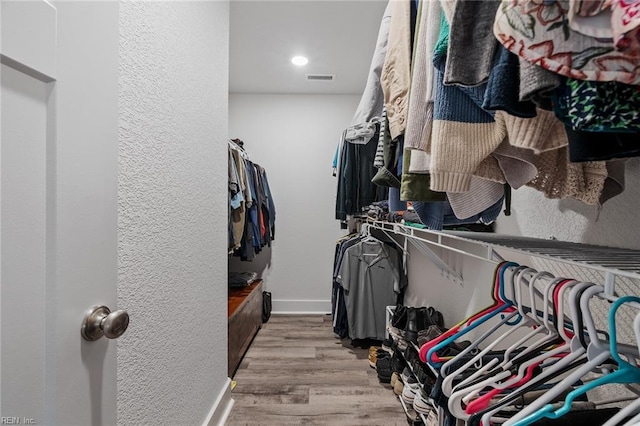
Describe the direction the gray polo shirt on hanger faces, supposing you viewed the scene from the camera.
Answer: facing the viewer

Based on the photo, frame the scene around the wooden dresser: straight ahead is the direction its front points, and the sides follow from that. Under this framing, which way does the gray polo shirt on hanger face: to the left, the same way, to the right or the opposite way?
to the right

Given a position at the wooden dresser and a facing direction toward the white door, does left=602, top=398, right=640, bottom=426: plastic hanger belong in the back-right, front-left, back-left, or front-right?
front-left

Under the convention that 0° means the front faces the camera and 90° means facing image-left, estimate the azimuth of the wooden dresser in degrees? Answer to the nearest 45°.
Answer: approximately 270°

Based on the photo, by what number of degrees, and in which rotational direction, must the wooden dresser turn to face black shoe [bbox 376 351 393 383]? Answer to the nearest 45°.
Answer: approximately 45° to its right

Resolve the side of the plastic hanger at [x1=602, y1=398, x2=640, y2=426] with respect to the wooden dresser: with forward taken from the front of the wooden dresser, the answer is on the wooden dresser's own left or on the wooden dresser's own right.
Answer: on the wooden dresser's own right

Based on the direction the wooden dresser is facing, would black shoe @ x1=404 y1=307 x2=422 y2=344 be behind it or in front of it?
in front

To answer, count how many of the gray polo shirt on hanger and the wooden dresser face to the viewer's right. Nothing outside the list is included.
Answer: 1

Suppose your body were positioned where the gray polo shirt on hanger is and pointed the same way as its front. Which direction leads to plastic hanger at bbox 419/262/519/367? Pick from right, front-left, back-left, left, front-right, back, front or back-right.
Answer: front

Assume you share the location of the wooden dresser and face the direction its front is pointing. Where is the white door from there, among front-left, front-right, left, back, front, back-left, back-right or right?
right
